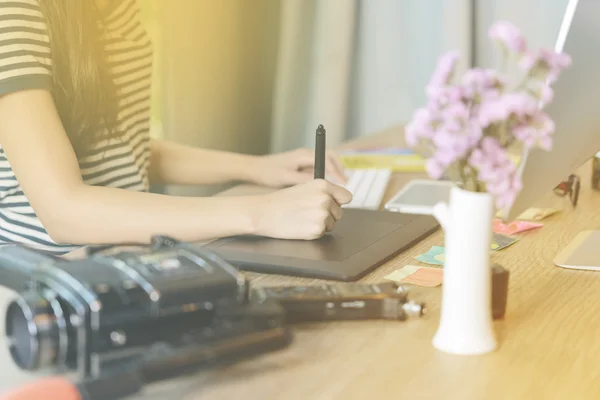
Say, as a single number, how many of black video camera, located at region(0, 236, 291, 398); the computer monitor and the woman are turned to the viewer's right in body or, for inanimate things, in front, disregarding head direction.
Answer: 1

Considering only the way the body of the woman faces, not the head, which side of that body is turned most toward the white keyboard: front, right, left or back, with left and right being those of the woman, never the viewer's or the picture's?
front

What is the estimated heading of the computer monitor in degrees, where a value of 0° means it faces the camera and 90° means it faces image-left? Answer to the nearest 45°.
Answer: approximately 135°

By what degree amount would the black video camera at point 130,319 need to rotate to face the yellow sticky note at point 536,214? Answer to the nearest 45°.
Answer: approximately 180°

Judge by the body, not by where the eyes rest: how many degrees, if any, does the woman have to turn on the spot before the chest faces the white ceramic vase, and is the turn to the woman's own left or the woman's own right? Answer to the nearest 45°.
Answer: approximately 45° to the woman's own right

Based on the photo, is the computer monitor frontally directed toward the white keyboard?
yes

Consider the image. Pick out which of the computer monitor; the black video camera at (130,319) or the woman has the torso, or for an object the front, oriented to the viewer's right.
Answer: the woman

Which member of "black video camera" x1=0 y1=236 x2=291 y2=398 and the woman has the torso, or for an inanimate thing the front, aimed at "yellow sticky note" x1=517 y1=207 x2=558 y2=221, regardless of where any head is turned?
the woman

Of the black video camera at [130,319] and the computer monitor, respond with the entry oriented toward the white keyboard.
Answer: the computer monitor

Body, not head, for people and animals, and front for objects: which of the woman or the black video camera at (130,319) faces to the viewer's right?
the woman

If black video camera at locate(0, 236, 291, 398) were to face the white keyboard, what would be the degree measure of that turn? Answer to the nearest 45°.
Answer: approximately 180°

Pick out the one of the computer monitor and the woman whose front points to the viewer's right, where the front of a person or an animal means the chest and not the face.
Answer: the woman

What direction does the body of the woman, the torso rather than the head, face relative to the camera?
to the viewer's right
